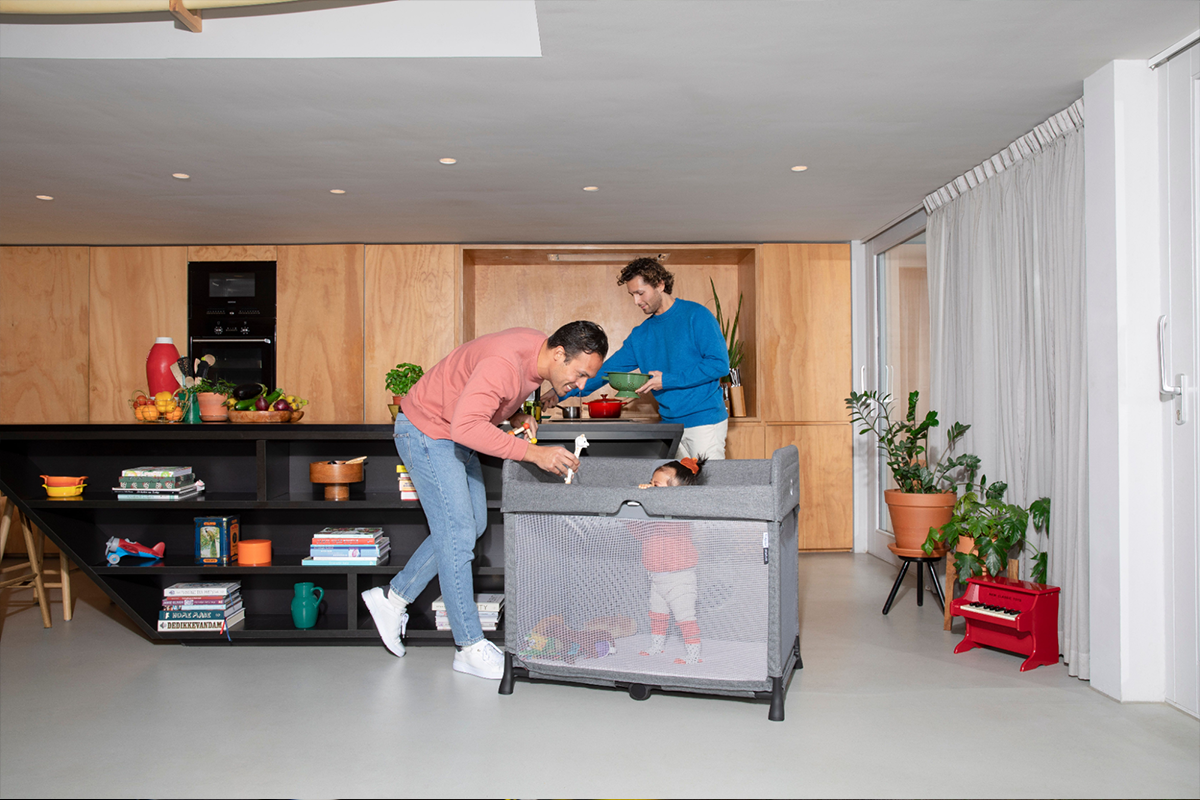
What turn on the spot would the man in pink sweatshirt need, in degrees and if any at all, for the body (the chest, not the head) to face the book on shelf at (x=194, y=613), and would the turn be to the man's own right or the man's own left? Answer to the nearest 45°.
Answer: approximately 135° to the man's own left

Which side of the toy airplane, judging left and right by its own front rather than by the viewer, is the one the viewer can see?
left

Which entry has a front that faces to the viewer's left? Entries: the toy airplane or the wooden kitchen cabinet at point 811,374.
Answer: the toy airplane

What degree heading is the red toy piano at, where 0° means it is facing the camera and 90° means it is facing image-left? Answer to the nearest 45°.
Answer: approximately 45°

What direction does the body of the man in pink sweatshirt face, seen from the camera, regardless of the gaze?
to the viewer's right

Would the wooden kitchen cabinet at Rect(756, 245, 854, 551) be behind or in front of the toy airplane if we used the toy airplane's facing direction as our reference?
behind
